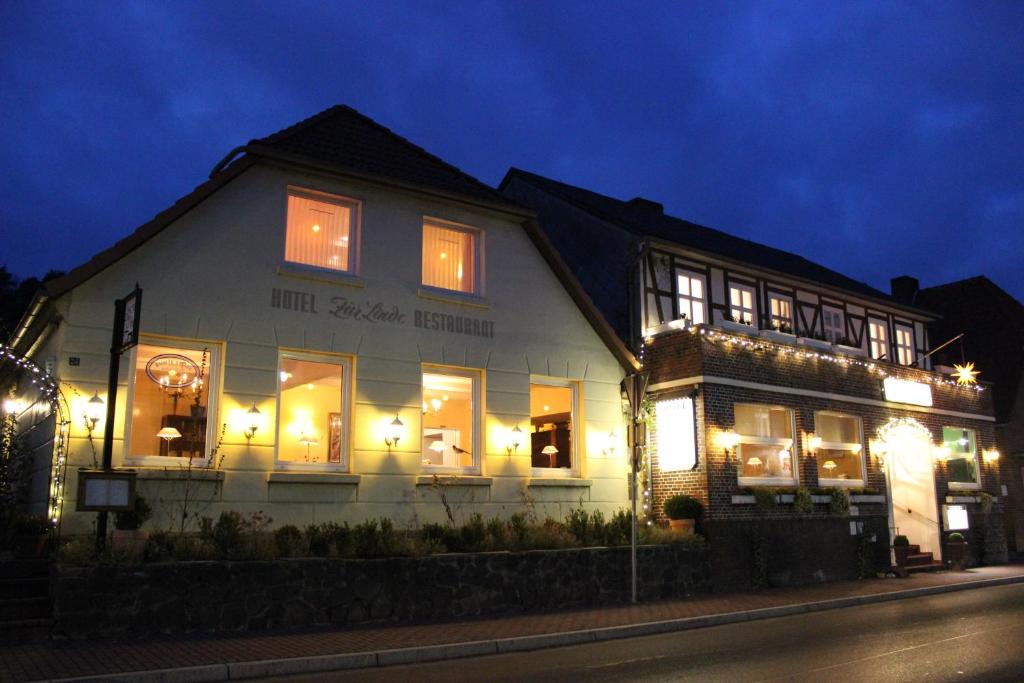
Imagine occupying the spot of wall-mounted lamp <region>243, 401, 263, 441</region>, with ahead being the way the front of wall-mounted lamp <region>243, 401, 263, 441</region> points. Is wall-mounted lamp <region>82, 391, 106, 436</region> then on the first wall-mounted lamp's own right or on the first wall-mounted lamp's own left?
on the first wall-mounted lamp's own right

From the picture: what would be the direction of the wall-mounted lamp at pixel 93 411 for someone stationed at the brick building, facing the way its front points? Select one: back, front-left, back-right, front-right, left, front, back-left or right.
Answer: right

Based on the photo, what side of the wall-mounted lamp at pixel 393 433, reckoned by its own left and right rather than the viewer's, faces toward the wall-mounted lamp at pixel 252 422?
right

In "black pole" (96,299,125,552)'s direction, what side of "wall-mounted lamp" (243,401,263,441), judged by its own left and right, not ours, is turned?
right

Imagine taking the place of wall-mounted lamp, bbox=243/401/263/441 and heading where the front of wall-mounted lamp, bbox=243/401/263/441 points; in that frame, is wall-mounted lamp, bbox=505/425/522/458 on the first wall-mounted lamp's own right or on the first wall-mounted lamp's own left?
on the first wall-mounted lamp's own left

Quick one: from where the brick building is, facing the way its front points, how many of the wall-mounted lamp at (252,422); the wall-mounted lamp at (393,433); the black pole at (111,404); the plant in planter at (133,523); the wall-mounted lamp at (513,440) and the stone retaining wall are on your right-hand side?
6

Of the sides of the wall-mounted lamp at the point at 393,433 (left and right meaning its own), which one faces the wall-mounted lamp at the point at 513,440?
left

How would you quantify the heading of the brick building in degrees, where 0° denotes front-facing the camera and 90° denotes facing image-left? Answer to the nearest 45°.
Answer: approximately 315°

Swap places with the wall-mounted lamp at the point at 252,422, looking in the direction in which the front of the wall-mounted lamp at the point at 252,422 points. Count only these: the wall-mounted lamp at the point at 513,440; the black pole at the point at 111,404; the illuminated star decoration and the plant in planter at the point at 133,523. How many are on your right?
2

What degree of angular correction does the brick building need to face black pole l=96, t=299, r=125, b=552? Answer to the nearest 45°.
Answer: approximately 90° to its right

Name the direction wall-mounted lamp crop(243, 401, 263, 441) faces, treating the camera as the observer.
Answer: facing the viewer and to the right of the viewer

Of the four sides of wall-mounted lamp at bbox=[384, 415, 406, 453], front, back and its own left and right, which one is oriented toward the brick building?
left

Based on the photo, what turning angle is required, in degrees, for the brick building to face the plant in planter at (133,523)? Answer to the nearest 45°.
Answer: approximately 90° to its right
